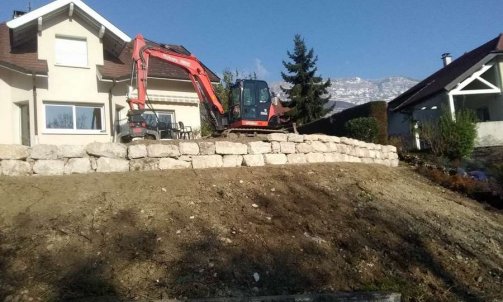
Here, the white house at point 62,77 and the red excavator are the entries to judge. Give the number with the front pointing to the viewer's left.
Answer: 1

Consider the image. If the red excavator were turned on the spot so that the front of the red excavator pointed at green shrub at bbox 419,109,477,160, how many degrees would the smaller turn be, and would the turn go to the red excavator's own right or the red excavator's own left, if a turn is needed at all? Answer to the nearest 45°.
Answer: approximately 180°

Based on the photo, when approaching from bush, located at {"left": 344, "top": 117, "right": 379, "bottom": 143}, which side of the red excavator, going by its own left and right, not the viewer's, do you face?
back

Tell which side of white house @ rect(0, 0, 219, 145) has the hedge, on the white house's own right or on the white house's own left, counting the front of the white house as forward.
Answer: on the white house's own left

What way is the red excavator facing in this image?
to the viewer's left

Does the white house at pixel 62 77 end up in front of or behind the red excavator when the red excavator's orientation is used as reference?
in front

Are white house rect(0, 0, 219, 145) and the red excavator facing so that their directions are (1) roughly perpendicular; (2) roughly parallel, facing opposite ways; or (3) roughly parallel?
roughly perpendicular

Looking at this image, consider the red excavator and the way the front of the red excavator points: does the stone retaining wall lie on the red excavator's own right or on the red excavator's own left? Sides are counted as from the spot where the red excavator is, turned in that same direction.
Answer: on the red excavator's own left

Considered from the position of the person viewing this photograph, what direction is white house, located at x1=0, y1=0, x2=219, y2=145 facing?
facing the viewer

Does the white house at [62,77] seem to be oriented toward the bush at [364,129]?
no

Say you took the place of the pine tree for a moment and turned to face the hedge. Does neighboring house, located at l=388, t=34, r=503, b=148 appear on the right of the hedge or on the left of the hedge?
left

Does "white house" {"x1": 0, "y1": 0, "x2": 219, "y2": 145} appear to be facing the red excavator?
no

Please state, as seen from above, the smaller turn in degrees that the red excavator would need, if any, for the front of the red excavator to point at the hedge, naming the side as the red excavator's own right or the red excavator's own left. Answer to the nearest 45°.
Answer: approximately 180°
